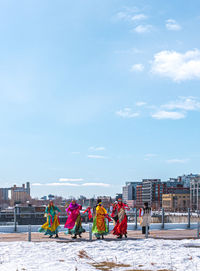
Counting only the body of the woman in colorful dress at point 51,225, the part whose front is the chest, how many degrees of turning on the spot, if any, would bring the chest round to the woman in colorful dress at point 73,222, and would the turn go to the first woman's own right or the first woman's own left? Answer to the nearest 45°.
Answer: approximately 45° to the first woman's own left

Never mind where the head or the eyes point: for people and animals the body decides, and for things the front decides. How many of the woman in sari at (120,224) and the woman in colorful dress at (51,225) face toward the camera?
2

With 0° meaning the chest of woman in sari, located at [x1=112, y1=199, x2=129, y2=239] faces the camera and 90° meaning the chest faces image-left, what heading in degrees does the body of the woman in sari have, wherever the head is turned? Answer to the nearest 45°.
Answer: approximately 0°

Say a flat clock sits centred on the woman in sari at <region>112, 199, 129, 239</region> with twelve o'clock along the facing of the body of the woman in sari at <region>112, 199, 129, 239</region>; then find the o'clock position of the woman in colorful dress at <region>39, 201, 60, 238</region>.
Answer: the woman in colorful dress at <region>39, 201, 60, 238</region> is roughly at 3 o'clock from the woman in sari at <region>112, 199, 129, 239</region>.

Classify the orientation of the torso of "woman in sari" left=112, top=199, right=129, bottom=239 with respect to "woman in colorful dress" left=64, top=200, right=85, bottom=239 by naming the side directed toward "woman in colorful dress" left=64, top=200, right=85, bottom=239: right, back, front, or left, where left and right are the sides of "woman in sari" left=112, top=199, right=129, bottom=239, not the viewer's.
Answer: right

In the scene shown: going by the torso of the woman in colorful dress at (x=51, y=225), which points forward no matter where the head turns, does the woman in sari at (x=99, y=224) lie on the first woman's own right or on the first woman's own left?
on the first woman's own left

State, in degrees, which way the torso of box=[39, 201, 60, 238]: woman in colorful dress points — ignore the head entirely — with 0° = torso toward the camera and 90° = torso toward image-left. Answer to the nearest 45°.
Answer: approximately 0°

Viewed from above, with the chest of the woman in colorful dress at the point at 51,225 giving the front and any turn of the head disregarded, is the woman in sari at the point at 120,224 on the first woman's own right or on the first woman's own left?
on the first woman's own left
